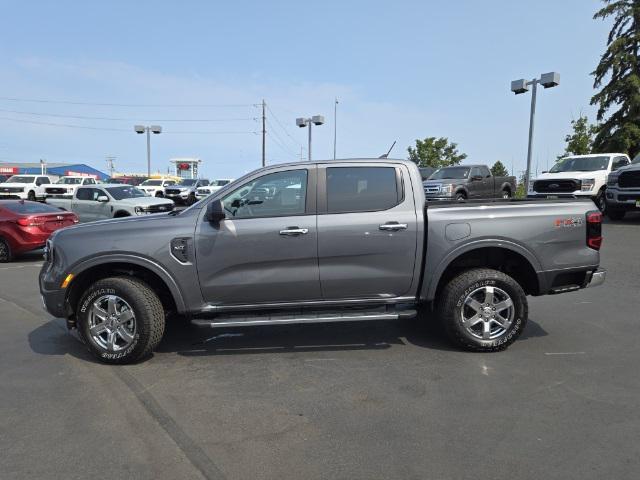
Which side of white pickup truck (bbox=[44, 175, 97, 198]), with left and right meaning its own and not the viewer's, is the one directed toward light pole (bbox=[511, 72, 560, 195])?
left

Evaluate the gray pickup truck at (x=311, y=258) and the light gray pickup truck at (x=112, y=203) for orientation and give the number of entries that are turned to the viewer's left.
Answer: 1

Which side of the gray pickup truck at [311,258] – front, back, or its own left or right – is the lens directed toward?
left

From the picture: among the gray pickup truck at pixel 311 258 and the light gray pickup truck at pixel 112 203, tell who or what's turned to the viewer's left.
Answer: the gray pickup truck at pixel 311 258

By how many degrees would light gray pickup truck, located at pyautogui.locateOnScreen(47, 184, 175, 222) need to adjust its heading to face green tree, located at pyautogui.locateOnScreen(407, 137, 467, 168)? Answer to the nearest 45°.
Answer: approximately 90° to its left

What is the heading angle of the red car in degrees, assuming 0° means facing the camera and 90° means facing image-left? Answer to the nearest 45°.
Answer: approximately 135°

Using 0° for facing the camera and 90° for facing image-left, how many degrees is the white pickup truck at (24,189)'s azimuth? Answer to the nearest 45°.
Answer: approximately 45°

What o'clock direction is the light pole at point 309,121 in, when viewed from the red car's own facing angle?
The light pole is roughly at 3 o'clock from the red car.

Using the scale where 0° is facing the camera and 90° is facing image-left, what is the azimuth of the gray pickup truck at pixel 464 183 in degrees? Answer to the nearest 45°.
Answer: approximately 45°

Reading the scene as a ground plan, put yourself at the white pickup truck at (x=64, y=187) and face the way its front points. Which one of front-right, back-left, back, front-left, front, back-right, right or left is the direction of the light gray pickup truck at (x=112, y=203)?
front-left

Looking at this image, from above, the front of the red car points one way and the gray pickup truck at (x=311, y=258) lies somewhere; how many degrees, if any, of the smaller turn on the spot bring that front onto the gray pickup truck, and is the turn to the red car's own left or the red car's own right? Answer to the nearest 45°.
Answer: approximately 135° to the red car's own left

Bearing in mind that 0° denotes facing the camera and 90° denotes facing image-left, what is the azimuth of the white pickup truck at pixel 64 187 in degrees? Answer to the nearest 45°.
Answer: approximately 45°

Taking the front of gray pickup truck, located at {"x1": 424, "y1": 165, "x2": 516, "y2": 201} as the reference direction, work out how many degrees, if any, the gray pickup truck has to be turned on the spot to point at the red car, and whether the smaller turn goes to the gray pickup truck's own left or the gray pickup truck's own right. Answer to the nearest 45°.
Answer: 0° — it already faces it

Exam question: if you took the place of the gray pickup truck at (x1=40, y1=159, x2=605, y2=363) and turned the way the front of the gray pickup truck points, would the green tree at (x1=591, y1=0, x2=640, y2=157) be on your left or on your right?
on your right

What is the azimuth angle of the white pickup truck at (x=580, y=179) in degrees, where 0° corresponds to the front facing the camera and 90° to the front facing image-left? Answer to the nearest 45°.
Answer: approximately 45°
